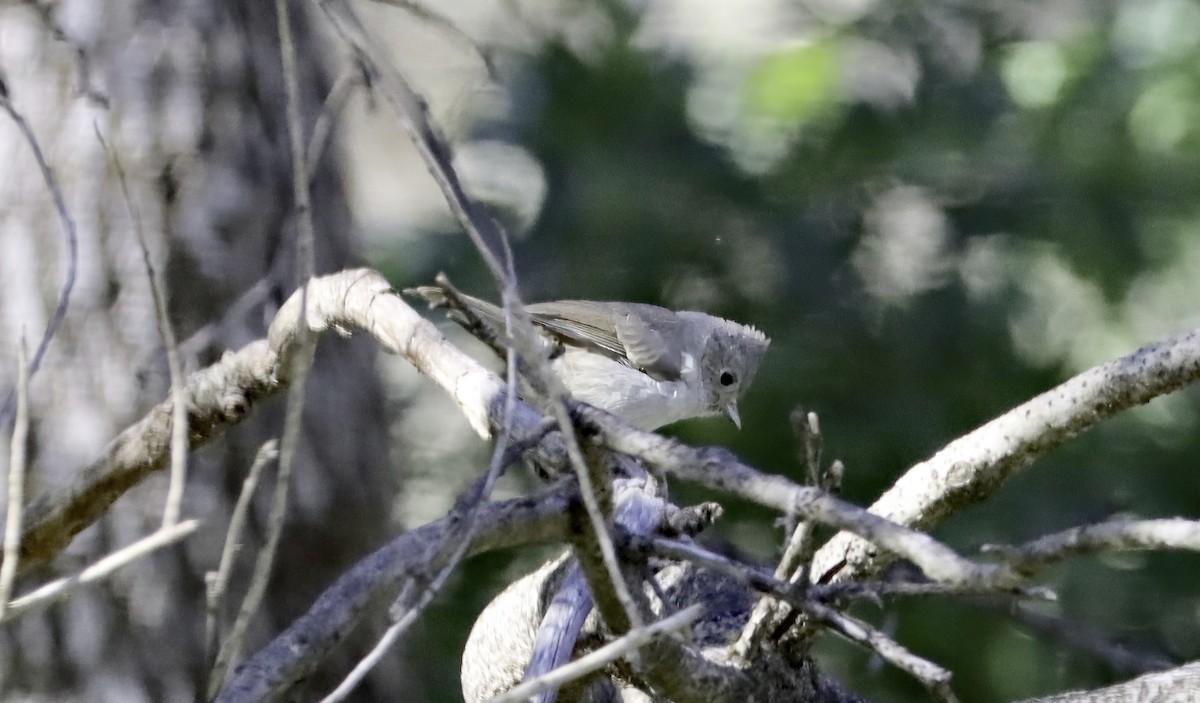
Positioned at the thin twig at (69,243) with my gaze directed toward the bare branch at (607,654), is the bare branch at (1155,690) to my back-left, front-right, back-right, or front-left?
front-left

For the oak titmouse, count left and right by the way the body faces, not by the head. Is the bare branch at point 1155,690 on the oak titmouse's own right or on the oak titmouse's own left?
on the oak titmouse's own right

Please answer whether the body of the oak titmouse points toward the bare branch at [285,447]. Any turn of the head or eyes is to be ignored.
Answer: no

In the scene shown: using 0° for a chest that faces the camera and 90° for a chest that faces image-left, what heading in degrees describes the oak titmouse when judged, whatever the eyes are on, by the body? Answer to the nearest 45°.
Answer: approximately 270°

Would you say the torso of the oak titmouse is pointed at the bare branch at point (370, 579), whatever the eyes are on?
no

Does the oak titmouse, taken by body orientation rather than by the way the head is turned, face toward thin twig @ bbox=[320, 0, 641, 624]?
no
